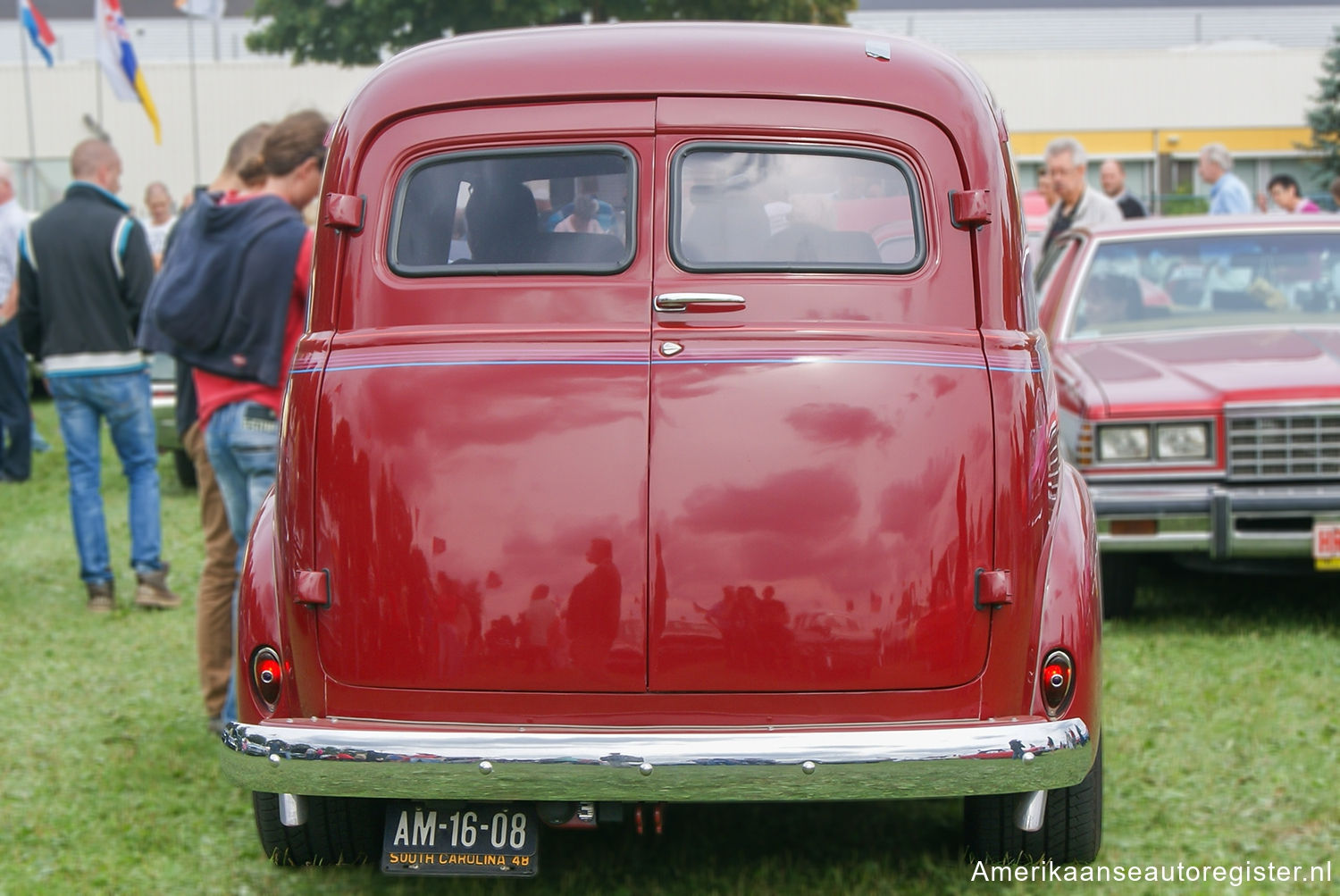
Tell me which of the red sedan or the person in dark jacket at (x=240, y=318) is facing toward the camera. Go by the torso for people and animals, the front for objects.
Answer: the red sedan

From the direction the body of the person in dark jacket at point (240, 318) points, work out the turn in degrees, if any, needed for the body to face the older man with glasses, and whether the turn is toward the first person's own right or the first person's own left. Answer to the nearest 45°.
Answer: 0° — they already face them

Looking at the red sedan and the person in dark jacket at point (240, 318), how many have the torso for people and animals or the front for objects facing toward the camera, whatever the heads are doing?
1

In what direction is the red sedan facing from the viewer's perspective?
toward the camera

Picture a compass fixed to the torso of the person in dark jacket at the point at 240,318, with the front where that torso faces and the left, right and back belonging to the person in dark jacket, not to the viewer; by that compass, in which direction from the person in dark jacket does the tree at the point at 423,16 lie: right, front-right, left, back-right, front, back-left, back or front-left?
front-left

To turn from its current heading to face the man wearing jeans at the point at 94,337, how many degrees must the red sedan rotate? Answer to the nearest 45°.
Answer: approximately 90° to its right

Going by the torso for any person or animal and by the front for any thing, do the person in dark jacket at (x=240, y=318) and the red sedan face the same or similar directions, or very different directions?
very different directions

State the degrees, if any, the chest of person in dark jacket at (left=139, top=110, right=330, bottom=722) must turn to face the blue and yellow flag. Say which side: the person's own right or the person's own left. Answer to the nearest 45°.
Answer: approximately 45° to the person's own left

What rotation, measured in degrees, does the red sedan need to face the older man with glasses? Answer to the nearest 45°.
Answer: approximately 180°

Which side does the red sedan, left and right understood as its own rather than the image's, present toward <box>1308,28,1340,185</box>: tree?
back

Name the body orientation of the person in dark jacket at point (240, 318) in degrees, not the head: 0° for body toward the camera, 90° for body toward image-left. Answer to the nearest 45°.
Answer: approximately 225°

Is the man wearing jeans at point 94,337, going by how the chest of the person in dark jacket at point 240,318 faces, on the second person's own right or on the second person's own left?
on the second person's own left
